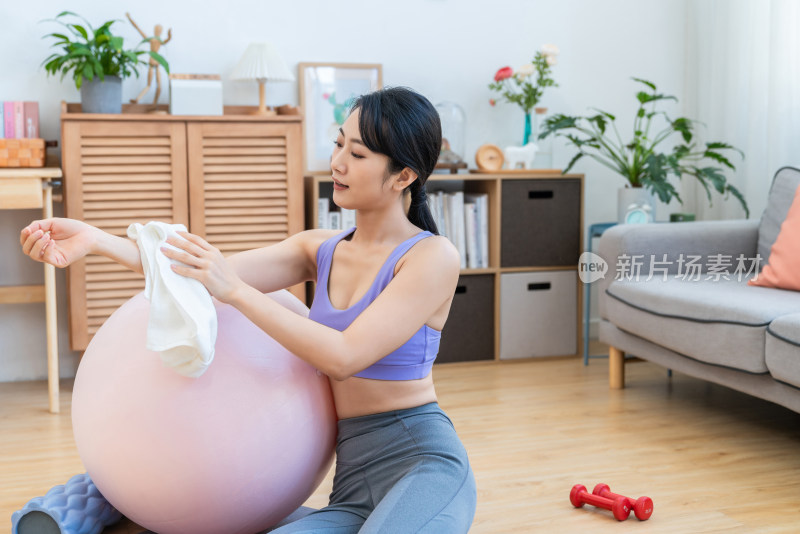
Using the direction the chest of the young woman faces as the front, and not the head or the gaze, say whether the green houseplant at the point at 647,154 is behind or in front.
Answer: behind

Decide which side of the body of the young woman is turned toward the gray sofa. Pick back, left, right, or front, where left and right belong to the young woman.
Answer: back

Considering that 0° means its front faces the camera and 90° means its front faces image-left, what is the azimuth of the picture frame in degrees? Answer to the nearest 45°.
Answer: approximately 0°

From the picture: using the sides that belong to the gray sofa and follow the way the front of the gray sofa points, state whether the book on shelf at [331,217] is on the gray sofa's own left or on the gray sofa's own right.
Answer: on the gray sofa's own right

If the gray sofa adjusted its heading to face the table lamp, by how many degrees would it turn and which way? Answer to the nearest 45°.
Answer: approximately 45° to its right

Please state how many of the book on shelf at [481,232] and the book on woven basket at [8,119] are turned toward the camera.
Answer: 2
